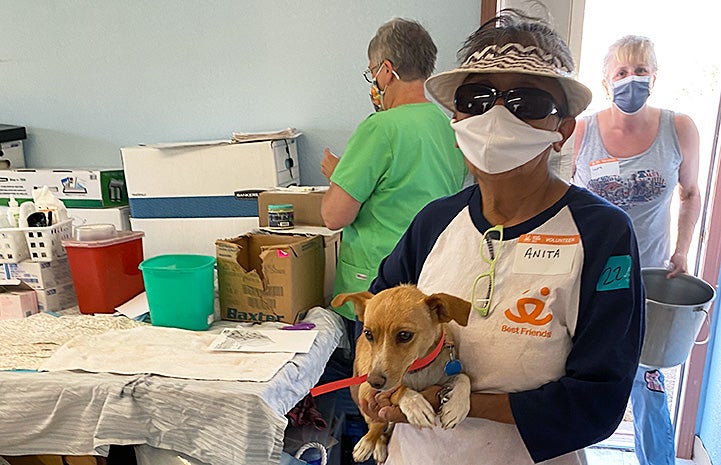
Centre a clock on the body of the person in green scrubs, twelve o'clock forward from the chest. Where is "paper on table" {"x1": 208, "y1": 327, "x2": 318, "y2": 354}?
The paper on table is roughly at 9 o'clock from the person in green scrubs.

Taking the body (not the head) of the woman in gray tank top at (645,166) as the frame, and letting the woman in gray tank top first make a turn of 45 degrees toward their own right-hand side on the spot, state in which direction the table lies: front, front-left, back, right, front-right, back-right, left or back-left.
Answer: front

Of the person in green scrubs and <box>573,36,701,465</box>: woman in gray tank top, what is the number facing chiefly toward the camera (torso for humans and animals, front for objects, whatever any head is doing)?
1

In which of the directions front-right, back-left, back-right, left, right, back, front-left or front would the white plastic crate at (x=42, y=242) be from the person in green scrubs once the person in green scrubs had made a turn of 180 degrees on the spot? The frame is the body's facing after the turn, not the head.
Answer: back-right

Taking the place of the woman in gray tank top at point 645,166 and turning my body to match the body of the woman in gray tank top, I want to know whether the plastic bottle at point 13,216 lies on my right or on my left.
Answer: on my right

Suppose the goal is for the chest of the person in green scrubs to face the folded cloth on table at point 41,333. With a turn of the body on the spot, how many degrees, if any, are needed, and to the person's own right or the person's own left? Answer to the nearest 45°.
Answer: approximately 45° to the person's own left

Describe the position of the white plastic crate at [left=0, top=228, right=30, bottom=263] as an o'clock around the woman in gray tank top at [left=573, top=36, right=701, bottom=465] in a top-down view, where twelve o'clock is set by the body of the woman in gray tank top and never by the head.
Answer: The white plastic crate is roughly at 2 o'clock from the woman in gray tank top.

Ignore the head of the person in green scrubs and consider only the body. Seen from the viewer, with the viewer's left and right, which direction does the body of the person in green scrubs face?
facing away from the viewer and to the left of the viewer

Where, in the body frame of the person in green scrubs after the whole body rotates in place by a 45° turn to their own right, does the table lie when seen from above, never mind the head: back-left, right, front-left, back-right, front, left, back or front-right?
back-left

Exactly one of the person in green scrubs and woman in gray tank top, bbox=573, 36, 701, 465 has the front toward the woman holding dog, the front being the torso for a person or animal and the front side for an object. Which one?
the woman in gray tank top

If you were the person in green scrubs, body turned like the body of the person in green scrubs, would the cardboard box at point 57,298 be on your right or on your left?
on your left
